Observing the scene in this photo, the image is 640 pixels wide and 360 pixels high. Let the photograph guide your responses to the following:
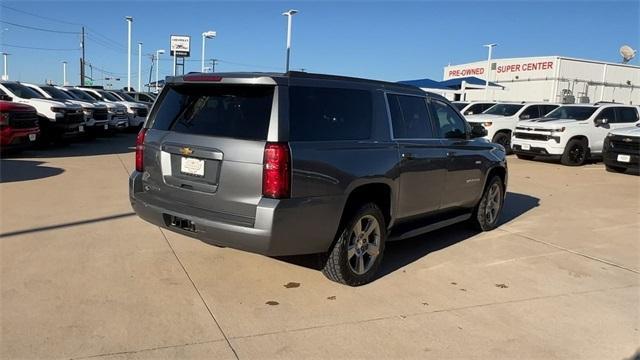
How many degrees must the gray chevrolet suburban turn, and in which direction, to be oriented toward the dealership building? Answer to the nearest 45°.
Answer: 0° — it already faces it

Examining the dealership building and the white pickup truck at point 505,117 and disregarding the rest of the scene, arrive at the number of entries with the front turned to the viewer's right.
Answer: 0

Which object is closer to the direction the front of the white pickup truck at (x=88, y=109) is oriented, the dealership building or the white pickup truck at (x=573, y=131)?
the white pickup truck

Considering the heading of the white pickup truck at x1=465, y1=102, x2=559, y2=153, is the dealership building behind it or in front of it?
behind

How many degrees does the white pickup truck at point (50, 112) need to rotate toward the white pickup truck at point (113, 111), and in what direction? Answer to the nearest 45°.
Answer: approximately 90° to its left

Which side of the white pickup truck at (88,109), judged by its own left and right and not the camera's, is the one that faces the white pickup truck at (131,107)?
left

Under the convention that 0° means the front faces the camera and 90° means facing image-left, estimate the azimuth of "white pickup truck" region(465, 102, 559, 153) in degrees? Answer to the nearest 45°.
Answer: approximately 45°

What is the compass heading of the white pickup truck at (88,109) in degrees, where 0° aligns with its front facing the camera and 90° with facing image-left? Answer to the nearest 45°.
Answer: approximately 315°

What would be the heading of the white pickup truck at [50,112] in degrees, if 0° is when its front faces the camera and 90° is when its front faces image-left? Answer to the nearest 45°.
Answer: approximately 315°

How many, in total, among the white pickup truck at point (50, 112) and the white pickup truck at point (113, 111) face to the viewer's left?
0

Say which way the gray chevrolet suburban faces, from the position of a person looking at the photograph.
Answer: facing away from the viewer and to the right of the viewer

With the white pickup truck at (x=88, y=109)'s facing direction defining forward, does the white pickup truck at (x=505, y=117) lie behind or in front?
in front

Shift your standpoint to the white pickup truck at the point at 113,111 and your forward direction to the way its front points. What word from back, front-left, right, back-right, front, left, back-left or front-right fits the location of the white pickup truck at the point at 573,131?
front

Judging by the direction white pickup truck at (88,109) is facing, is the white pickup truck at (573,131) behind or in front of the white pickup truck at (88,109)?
in front

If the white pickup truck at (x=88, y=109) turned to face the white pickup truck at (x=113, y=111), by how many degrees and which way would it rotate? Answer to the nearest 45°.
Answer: approximately 90° to its left
